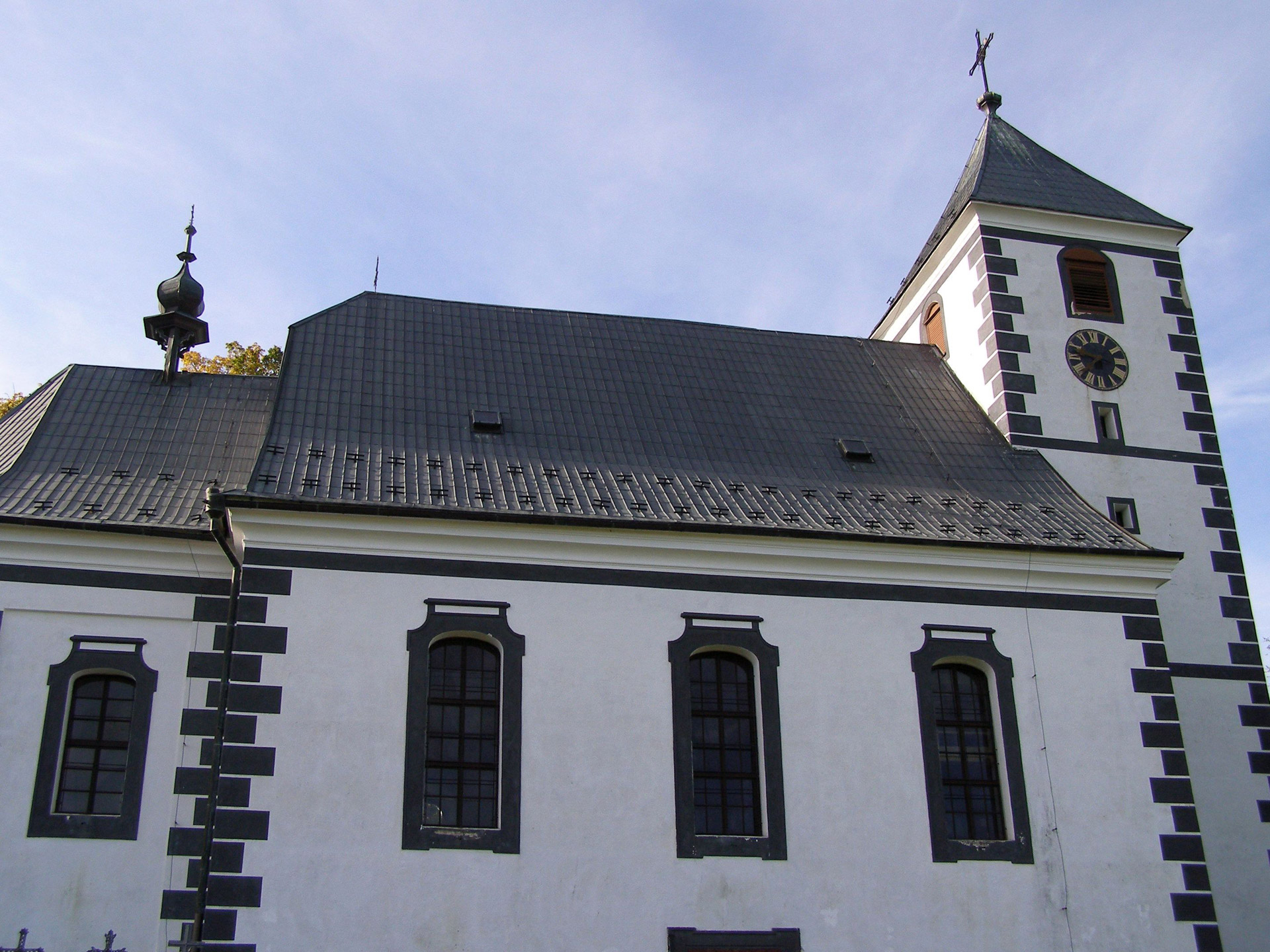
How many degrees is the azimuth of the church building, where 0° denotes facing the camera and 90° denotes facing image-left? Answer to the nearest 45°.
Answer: approximately 270°
